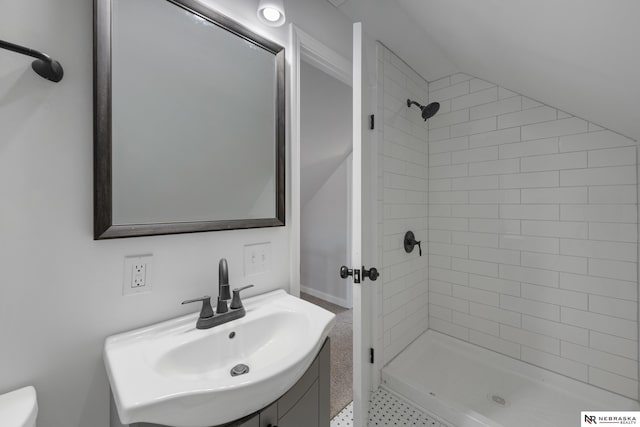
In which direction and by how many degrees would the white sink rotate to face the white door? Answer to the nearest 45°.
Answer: approximately 45° to its left

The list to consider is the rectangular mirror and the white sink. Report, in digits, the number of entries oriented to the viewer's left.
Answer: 0

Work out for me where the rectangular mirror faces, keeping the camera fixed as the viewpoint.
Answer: facing the viewer and to the right of the viewer

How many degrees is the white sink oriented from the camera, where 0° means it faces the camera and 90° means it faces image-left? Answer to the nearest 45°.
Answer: approximately 315°
